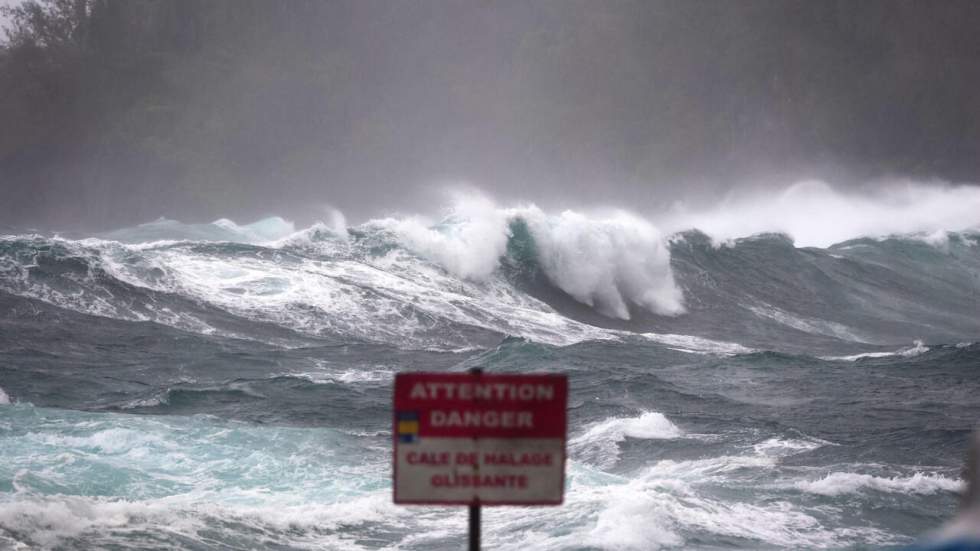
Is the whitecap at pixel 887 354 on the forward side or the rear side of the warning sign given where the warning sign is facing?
on the rear side

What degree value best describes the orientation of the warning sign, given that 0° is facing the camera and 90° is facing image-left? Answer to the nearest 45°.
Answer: approximately 0°

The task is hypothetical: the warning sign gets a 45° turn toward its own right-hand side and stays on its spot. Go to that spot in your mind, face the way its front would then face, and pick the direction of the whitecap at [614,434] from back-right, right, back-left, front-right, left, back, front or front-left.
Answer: back-right

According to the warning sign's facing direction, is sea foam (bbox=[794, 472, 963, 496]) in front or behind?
behind

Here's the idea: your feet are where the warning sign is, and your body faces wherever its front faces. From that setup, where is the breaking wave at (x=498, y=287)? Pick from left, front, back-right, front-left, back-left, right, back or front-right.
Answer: back
